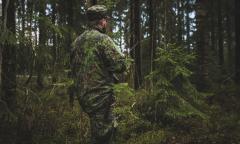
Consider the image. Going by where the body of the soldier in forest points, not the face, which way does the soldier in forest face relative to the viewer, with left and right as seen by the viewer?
facing away from the viewer and to the right of the viewer

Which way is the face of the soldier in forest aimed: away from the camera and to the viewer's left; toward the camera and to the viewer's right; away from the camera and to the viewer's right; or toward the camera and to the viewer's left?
away from the camera and to the viewer's right

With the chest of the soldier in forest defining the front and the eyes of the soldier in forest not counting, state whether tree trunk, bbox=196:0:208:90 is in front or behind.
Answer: in front

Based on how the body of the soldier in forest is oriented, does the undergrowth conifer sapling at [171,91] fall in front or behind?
in front

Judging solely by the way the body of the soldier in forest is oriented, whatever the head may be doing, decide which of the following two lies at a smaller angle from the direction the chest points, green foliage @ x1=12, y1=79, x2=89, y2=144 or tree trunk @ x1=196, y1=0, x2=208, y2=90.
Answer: the tree trunk
